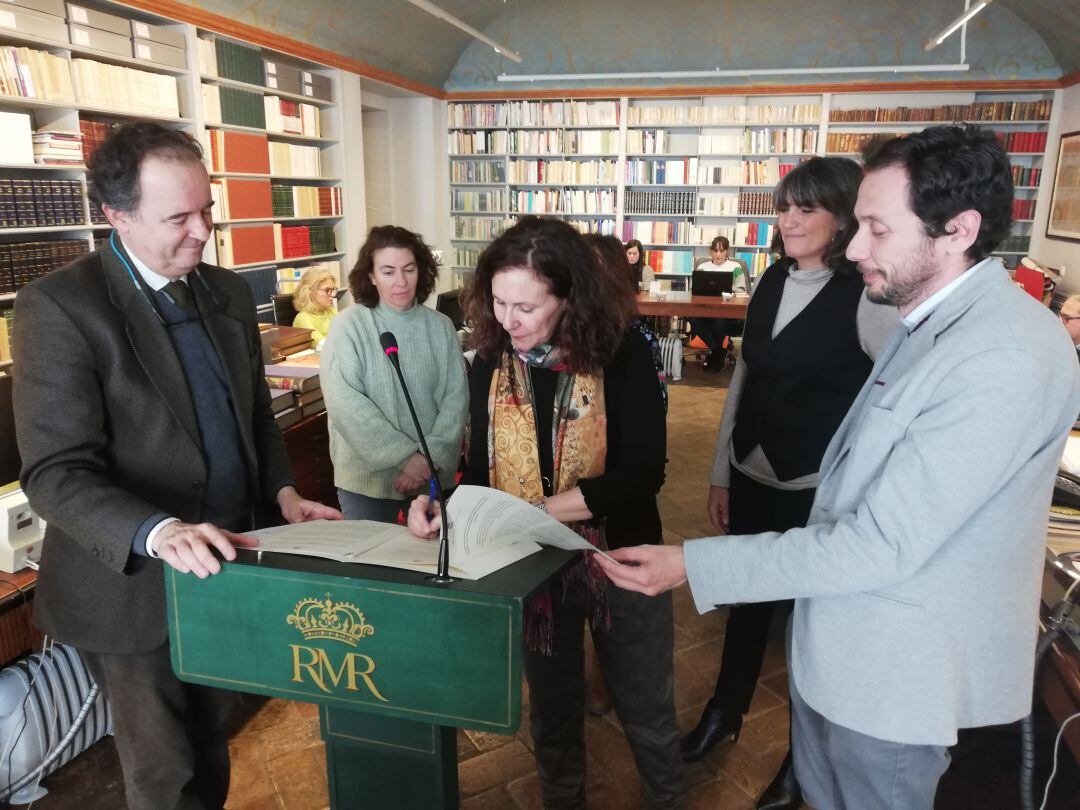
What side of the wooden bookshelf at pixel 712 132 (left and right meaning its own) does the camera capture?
front

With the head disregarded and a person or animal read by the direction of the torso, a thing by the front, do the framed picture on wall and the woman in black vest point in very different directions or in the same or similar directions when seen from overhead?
same or similar directions

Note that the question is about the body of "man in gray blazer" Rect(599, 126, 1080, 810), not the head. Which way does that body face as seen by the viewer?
to the viewer's left

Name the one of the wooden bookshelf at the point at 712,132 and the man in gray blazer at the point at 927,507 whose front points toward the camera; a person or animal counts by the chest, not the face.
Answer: the wooden bookshelf

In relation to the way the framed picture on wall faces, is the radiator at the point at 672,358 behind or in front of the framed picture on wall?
in front

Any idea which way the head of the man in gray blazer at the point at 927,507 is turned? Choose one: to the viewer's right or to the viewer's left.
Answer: to the viewer's left

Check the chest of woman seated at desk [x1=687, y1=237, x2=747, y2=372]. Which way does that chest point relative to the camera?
toward the camera

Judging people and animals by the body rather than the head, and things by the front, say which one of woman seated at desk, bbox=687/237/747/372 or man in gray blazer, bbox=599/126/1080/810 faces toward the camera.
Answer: the woman seated at desk

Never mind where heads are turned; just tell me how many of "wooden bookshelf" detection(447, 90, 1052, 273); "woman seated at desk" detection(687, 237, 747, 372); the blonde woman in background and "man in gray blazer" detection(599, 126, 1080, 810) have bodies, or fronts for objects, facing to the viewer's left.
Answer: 1

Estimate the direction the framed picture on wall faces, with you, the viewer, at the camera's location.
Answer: facing the viewer and to the left of the viewer

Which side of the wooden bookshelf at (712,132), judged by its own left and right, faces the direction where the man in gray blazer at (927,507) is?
front

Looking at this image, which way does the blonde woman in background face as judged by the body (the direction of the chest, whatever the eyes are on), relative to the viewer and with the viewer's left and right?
facing the viewer and to the right of the viewer
